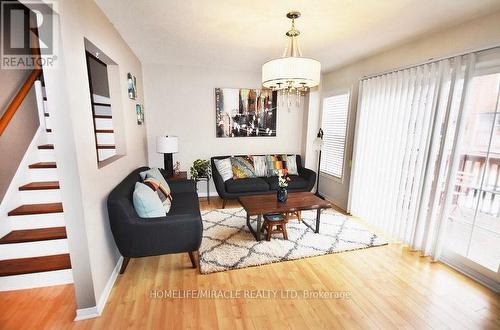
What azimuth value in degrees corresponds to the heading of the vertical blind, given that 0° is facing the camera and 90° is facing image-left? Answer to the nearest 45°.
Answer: approximately 45°

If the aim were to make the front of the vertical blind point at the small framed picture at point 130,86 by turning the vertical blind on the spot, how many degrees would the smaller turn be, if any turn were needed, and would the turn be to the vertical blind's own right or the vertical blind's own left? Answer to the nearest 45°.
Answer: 0° — it already faces it

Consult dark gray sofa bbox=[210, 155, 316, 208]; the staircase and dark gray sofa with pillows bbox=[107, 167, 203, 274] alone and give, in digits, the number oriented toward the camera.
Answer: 2

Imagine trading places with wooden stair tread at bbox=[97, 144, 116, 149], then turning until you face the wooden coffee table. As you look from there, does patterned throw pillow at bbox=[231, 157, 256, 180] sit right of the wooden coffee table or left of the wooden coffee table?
left

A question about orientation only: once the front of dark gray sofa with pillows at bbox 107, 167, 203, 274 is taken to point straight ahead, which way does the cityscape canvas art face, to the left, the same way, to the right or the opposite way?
to the right

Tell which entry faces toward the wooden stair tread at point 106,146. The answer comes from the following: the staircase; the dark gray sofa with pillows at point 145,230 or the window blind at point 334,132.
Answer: the window blind

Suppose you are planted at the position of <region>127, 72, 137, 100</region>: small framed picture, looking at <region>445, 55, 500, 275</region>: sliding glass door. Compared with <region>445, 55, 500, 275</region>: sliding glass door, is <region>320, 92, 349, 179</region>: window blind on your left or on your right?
left

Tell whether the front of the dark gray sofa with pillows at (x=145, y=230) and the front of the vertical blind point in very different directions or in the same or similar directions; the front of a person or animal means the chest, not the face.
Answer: very different directions

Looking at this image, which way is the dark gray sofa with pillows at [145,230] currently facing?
to the viewer's right
